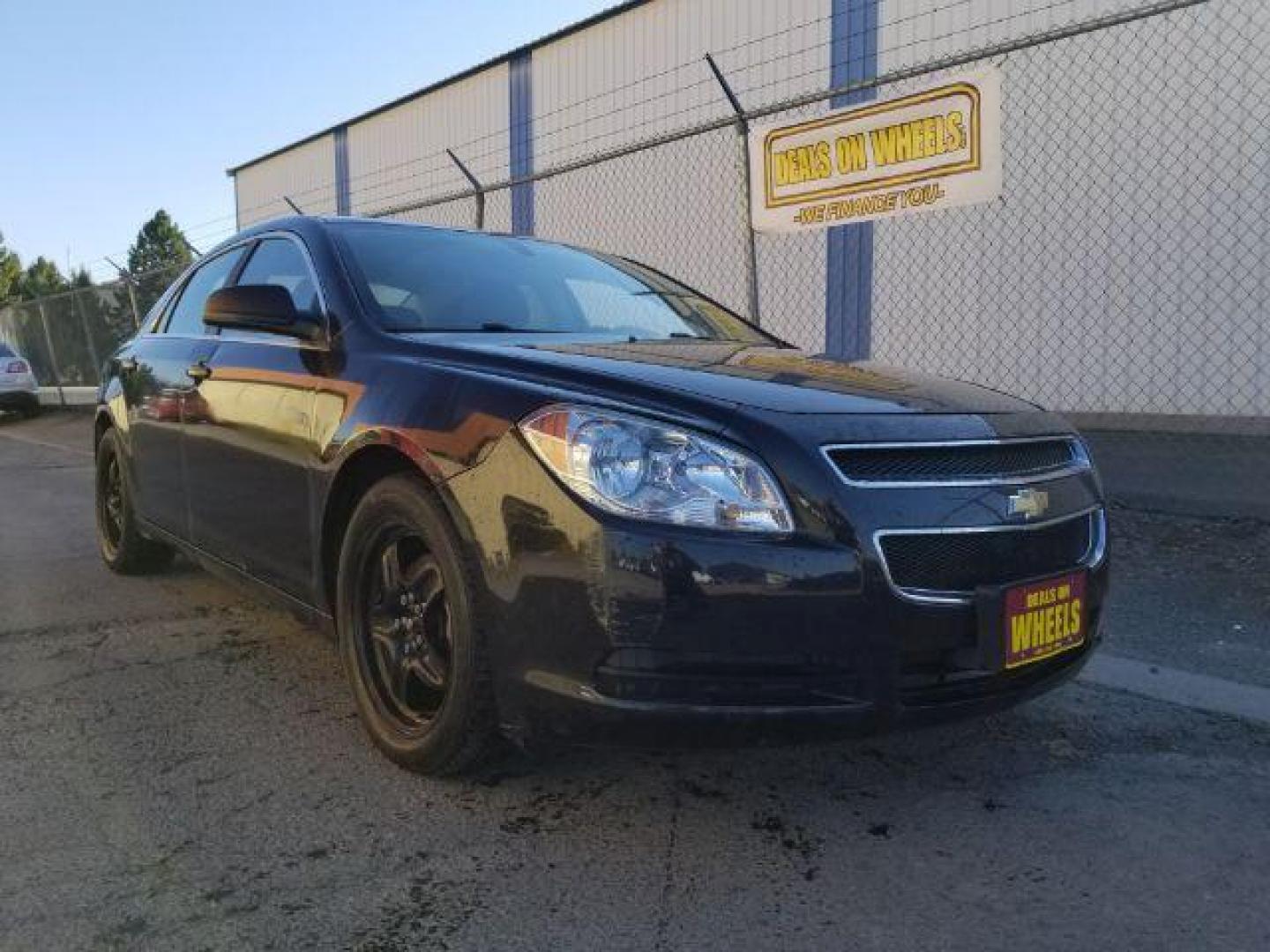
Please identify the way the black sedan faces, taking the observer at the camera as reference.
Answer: facing the viewer and to the right of the viewer

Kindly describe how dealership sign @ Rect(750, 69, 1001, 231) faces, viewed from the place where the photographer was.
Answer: facing the viewer and to the left of the viewer

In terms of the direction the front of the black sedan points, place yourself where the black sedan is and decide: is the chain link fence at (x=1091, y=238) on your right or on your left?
on your left

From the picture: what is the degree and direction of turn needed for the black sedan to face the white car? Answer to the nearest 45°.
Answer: approximately 180°

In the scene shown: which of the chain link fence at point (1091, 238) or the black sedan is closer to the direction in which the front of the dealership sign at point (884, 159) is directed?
the black sedan

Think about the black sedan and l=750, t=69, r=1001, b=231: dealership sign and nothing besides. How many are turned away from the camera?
0

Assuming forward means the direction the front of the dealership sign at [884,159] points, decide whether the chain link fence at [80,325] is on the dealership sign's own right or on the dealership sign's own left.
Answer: on the dealership sign's own right

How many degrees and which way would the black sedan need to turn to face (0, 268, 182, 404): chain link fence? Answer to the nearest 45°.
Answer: approximately 180°

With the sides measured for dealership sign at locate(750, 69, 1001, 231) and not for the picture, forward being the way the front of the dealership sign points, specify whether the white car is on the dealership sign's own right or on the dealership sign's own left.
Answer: on the dealership sign's own right

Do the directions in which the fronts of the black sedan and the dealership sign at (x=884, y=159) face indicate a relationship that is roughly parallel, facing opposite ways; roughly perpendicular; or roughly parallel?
roughly perpendicular

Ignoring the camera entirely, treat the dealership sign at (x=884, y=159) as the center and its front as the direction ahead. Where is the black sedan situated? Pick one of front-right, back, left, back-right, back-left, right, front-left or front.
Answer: front-left
